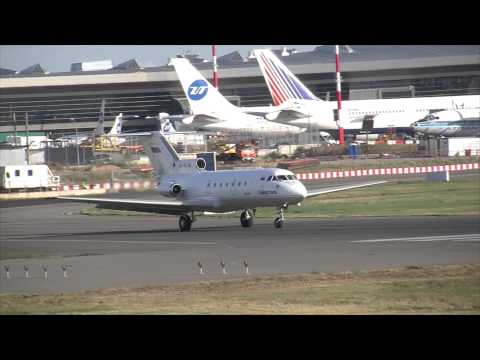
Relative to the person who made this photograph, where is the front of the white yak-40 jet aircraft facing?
facing the viewer and to the right of the viewer
